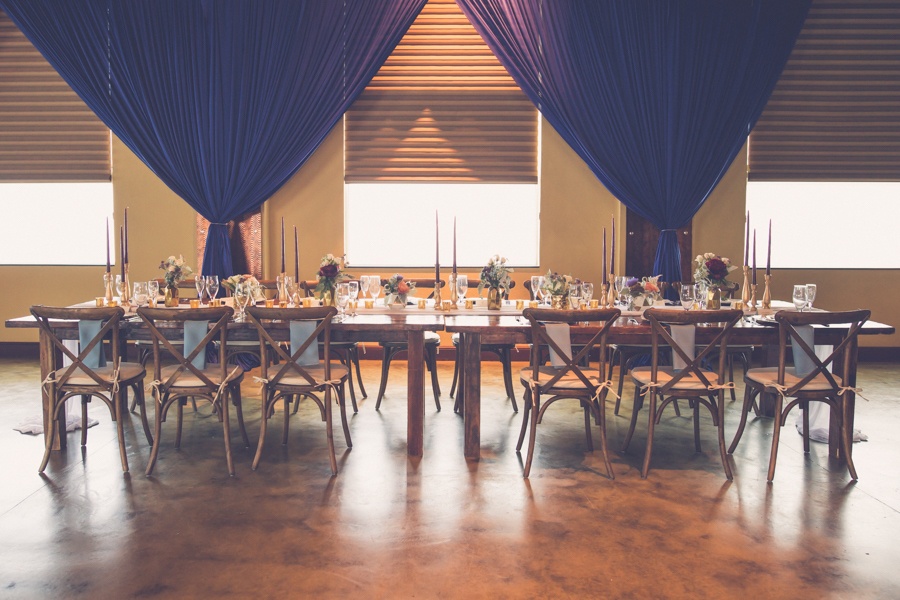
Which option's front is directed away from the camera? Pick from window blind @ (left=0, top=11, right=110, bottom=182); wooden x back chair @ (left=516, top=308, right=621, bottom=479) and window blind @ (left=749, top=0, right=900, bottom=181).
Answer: the wooden x back chair

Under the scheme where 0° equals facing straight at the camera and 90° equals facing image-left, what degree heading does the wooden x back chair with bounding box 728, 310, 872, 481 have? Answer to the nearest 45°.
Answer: approximately 135°

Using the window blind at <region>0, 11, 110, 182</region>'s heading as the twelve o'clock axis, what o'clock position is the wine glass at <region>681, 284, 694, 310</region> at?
The wine glass is roughly at 11 o'clock from the window blind.

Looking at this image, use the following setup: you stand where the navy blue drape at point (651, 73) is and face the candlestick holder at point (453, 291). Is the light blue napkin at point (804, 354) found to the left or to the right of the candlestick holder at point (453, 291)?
left

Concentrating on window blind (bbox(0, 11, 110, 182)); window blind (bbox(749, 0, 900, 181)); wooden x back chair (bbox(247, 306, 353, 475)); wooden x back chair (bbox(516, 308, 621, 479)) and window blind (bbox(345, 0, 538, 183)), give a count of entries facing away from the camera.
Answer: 2

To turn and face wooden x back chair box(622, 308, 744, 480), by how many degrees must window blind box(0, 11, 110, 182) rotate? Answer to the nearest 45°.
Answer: approximately 45° to its left

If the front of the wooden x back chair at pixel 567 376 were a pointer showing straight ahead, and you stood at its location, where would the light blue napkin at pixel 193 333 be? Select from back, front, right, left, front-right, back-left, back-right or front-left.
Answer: left

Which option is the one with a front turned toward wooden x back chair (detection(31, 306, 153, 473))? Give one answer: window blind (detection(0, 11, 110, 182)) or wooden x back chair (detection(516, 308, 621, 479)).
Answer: the window blind

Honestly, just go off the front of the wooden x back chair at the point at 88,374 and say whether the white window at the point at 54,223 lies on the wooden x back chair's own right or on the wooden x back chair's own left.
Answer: on the wooden x back chair's own left

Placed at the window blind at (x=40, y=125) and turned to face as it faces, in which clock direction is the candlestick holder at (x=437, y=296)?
The candlestick holder is roughly at 11 o'clock from the window blind.

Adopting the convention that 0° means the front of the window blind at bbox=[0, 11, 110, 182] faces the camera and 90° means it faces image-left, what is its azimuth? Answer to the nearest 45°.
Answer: approximately 0°

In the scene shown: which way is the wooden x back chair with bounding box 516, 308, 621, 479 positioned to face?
away from the camera

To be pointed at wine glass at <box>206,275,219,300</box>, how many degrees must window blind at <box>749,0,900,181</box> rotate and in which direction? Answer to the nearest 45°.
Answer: approximately 45° to its right

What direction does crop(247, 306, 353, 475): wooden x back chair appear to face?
away from the camera

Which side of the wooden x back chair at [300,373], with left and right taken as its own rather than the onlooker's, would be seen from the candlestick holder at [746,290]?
right
